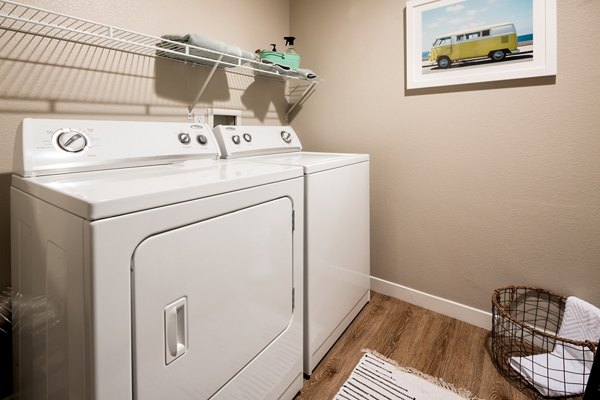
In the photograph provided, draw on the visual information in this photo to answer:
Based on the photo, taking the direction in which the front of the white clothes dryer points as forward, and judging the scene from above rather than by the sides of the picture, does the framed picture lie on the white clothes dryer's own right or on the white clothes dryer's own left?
on the white clothes dryer's own left

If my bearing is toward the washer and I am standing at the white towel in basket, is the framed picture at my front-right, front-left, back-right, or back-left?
front-right

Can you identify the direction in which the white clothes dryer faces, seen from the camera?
facing the viewer and to the right of the viewer

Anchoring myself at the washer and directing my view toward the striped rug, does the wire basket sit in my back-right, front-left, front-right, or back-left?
front-left
